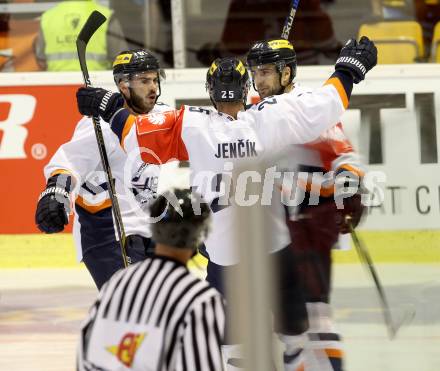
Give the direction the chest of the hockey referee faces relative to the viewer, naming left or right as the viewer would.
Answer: facing away from the viewer and to the right of the viewer

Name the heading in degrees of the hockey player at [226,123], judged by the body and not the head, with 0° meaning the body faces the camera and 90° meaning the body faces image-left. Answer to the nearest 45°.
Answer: approximately 180°

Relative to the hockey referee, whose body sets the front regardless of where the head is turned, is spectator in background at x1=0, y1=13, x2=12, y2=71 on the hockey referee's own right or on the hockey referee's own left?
on the hockey referee's own left

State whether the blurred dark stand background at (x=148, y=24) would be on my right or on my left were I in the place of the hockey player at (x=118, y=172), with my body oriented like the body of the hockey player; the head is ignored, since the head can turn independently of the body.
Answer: on my left

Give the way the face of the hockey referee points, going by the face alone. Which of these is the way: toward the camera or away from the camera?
away from the camera

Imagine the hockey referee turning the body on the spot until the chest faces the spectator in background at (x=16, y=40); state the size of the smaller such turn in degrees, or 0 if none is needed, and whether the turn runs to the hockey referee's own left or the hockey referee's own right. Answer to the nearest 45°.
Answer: approximately 45° to the hockey referee's own left

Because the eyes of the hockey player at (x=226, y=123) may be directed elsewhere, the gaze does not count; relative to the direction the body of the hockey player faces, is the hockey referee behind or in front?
behind

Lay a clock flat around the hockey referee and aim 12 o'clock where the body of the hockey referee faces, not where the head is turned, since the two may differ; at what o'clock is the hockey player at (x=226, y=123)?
The hockey player is roughly at 11 o'clock from the hockey referee.

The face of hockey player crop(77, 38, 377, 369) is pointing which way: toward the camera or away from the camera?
away from the camera
